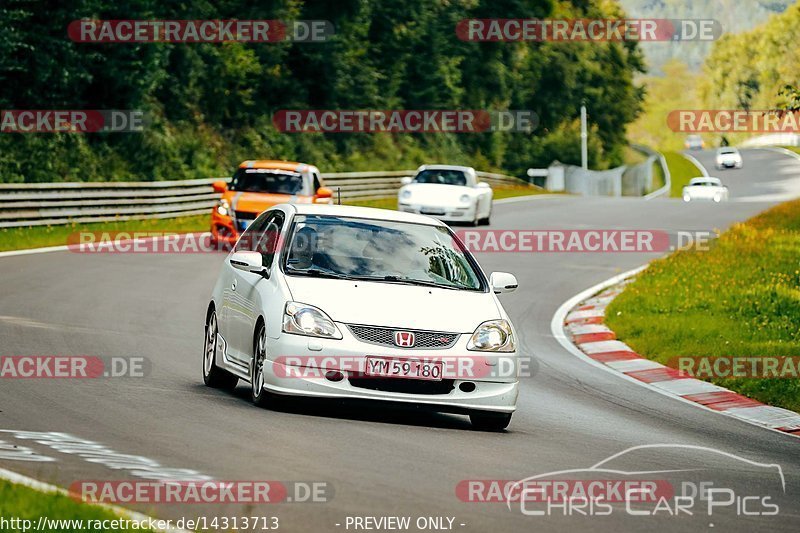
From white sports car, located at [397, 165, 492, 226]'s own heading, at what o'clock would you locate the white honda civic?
The white honda civic is roughly at 12 o'clock from the white sports car.

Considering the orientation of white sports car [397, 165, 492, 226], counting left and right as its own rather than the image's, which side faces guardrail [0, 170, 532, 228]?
right

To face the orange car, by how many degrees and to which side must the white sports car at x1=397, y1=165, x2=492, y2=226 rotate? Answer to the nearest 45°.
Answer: approximately 45° to its right

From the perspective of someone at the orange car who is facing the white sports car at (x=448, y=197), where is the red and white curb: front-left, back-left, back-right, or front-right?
back-right

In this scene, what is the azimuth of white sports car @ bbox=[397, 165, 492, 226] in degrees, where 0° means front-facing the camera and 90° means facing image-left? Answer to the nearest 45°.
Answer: approximately 0°

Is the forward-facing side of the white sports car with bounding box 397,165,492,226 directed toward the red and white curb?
yes
